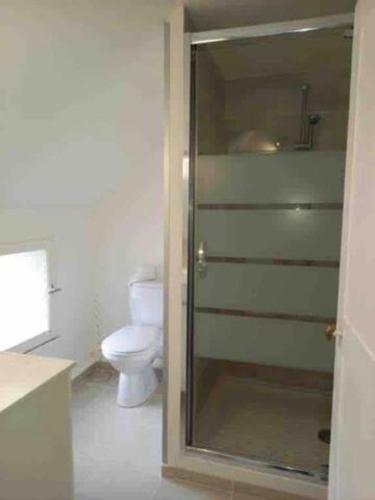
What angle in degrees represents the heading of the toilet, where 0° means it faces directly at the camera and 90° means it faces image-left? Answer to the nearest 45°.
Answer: approximately 45°

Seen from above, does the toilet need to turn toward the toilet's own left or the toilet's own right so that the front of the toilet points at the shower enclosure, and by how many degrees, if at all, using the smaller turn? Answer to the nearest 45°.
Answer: approximately 135° to the toilet's own left

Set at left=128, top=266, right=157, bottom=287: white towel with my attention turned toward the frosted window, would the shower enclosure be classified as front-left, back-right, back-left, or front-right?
back-left

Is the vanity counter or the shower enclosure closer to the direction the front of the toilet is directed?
the vanity counter

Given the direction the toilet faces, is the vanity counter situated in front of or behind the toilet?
in front

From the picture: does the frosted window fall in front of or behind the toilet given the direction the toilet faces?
in front

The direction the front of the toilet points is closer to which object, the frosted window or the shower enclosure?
the frosted window
